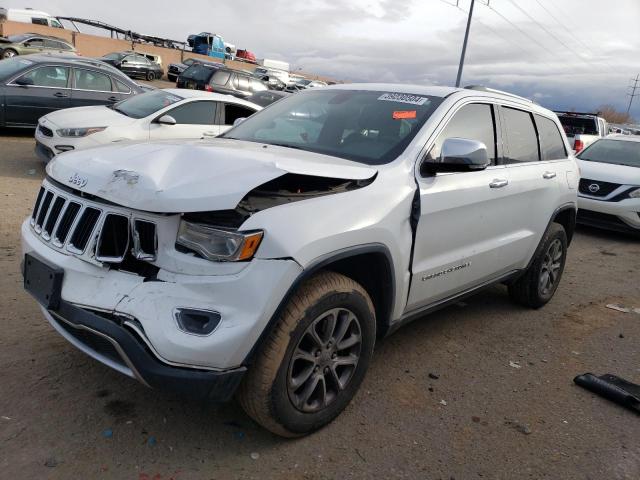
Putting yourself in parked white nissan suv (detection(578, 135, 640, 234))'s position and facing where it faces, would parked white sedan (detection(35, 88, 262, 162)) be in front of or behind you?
in front

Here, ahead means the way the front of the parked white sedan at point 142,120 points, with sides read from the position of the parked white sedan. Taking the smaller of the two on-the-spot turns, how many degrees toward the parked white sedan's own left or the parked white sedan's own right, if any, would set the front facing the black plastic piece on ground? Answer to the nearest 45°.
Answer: approximately 90° to the parked white sedan's own left

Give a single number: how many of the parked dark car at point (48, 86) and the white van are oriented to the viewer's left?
1

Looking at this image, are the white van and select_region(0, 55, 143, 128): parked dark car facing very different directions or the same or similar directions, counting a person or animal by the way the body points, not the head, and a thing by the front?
very different directions

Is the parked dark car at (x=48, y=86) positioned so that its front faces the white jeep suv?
no

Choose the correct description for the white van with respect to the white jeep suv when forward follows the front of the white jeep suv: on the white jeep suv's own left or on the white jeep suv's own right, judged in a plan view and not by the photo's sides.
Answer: on the white jeep suv's own right

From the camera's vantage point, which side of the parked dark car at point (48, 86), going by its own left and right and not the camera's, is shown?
left

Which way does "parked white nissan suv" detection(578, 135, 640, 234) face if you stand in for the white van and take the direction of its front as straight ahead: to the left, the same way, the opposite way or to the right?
the opposite way

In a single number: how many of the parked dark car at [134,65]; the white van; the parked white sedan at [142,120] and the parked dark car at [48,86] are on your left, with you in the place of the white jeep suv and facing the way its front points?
0

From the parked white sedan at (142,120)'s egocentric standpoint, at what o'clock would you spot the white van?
The white van is roughly at 4 o'clock from the parked white sedan.

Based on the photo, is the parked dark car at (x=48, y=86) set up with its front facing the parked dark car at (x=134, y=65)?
no

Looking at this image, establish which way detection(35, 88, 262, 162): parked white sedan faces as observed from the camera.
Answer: facing the viewer and to the left of the viewer

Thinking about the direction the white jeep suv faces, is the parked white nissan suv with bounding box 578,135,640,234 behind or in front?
behind
